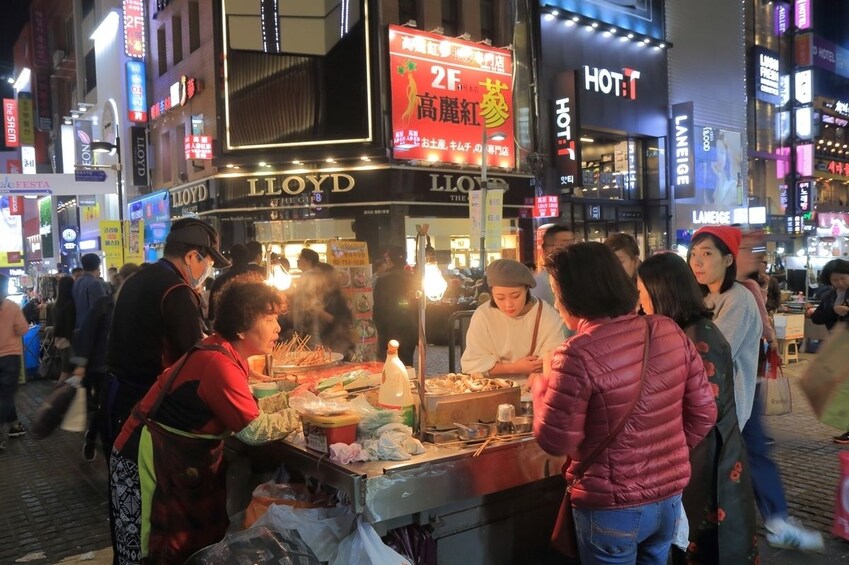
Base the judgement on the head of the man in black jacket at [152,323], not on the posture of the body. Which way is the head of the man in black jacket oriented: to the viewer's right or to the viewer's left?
to the viewer's right

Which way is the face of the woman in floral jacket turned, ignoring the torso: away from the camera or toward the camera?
away from the camera

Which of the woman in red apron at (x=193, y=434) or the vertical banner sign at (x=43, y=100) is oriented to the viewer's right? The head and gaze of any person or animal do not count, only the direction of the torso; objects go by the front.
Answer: the woman in red apron

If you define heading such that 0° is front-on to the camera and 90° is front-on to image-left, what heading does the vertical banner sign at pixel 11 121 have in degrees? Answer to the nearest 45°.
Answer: approximately 0°

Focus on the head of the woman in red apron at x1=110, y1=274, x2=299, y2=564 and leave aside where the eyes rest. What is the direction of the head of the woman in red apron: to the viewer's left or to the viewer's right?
to the viewer's right

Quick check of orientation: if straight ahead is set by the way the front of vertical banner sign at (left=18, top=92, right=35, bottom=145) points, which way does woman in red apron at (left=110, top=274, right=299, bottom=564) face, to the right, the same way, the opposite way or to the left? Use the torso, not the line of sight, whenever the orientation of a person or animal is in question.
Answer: to the left

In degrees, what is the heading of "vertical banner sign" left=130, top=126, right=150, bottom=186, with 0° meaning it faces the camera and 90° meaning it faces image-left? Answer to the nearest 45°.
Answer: approximately 0°

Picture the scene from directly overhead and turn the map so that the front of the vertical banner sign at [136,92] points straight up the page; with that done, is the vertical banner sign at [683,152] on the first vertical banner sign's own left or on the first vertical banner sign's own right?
on the first vertical banner sign's own left

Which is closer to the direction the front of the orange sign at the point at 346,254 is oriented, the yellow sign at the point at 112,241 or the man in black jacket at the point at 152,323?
the man in black jacket

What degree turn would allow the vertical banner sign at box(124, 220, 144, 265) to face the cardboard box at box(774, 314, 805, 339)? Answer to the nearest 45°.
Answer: approximately 90° to its left

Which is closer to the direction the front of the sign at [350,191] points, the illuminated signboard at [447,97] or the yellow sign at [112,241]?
the yellow sign

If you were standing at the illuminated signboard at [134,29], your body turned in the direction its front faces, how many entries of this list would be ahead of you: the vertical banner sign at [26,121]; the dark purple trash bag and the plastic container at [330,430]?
2
